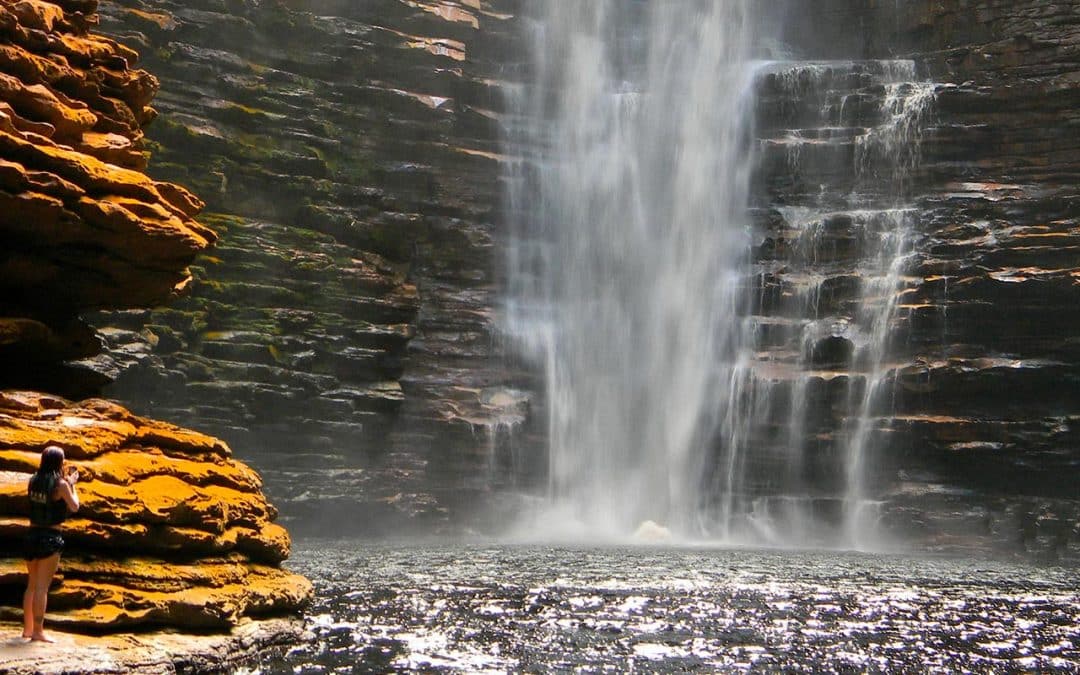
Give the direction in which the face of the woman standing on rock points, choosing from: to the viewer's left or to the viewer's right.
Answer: to the viewer's right

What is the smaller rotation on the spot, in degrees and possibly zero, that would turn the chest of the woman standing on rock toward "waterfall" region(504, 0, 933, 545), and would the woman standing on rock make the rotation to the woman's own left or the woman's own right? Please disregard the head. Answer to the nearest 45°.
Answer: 0° — they already face it

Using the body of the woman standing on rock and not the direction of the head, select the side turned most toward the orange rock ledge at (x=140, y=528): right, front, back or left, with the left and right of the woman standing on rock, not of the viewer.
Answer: front

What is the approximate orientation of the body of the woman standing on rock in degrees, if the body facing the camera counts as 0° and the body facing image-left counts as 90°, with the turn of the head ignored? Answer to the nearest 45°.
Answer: approximately 225°
